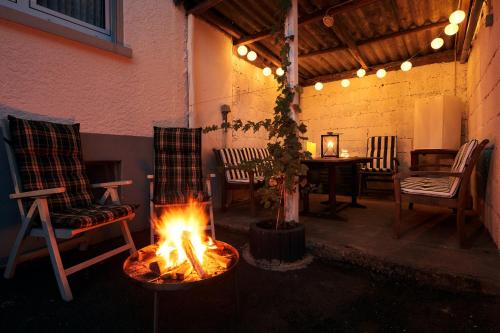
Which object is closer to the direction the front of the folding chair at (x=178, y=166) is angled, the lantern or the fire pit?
the fire pit

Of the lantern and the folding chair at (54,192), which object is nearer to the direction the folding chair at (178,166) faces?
the folding chair

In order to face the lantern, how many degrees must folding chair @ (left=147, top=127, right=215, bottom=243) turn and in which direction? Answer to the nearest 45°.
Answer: approximately 90° to its left

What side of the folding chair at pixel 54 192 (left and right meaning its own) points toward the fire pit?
front

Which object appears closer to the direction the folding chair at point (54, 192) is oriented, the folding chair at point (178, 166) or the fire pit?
the fire pit

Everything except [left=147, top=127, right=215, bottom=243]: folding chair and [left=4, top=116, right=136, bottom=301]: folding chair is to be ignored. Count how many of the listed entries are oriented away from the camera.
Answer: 0

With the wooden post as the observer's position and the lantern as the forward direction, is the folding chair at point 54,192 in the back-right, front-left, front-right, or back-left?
back-left

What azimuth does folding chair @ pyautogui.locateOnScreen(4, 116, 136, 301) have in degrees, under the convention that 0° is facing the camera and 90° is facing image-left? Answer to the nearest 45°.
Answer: approximately 315°

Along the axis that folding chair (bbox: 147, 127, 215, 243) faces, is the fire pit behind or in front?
in front

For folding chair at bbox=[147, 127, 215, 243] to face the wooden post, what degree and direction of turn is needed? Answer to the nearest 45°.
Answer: approximately 45° to its left

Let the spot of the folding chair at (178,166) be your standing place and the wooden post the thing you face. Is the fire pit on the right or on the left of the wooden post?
right
